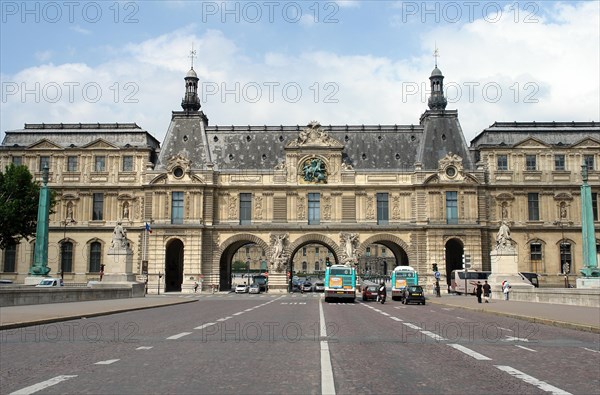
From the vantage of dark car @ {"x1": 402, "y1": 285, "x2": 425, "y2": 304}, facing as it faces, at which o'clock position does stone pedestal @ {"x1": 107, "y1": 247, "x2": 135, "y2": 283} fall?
The stone pedestal is roughly at 9 o'clock from the dark car.

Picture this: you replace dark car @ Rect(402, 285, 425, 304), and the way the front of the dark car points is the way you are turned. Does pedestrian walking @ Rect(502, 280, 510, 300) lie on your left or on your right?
on your right

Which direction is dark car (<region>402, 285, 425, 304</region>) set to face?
away from the camera
